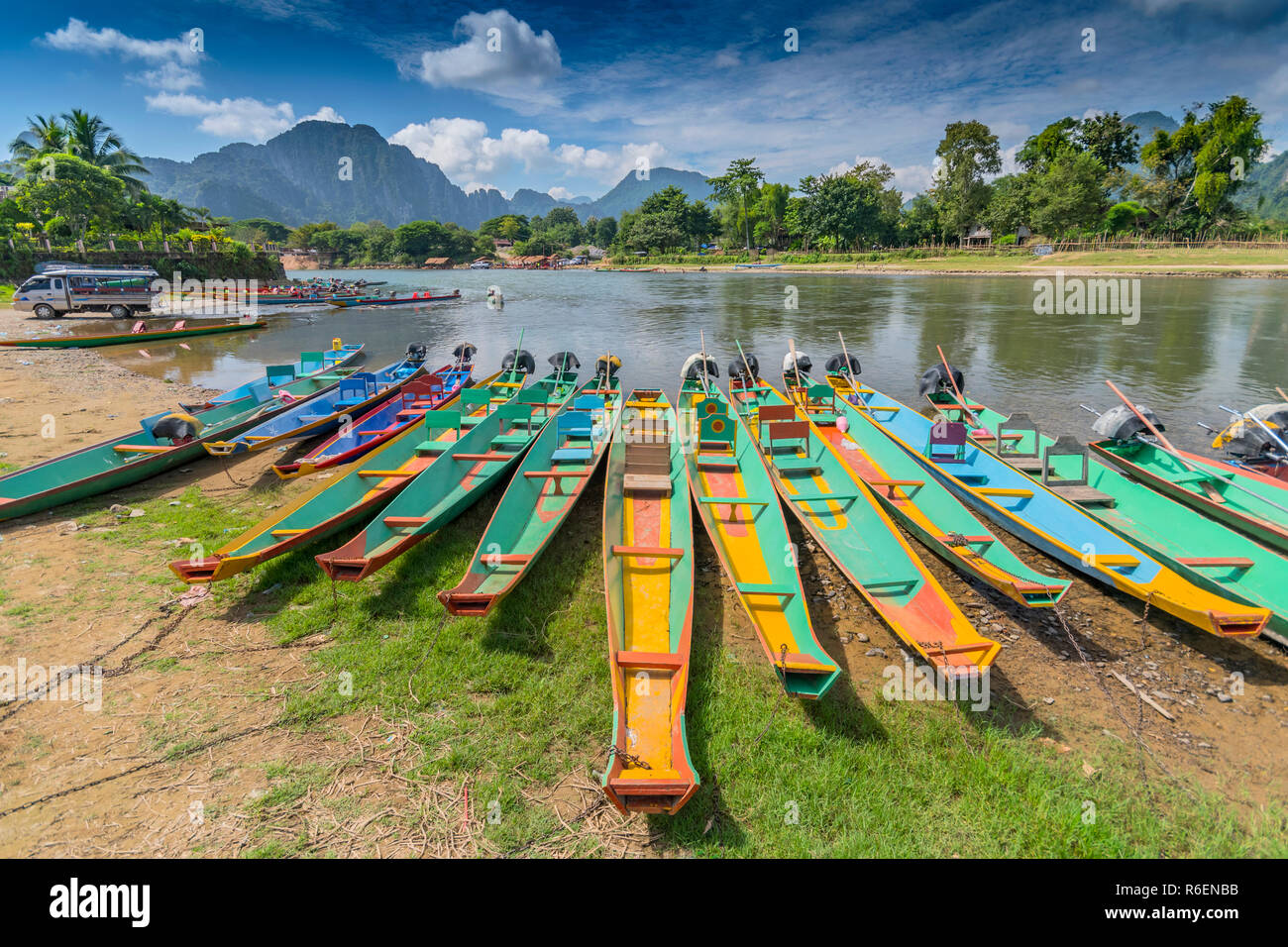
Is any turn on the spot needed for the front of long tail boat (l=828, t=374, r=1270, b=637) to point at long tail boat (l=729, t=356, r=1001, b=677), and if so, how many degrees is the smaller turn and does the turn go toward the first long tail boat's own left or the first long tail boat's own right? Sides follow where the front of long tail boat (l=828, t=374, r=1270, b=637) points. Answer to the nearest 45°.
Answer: approximately 90° to the first long tail boat's own right

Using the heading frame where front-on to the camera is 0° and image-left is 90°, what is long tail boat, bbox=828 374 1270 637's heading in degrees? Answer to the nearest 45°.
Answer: approximately 315°

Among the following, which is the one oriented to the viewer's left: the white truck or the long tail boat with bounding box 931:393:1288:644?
the white truck

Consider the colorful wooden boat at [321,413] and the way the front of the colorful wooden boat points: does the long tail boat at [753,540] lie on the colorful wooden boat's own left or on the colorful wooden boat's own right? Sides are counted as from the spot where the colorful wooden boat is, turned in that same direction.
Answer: on the colorful wooden boat's own left

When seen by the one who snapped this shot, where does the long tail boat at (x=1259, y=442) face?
facing the viewer and to the right of the viewer

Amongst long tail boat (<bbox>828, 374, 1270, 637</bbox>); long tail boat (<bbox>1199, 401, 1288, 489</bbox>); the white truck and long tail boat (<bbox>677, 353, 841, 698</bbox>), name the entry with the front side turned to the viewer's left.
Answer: the white truck

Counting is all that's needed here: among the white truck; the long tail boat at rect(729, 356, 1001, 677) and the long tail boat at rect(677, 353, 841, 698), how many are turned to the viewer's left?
1

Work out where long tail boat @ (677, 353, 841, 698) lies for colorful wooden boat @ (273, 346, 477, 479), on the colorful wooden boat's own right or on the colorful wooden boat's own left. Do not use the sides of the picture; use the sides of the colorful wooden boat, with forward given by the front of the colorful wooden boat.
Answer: on the colorful wooden boat's own left
